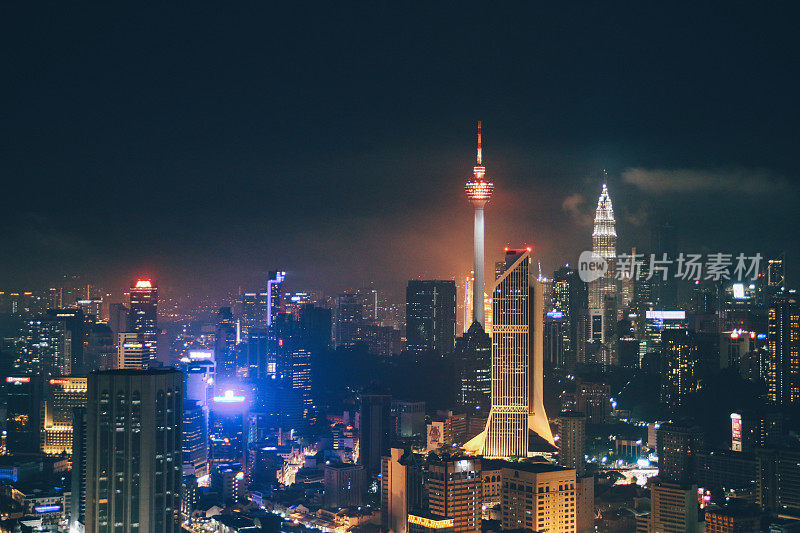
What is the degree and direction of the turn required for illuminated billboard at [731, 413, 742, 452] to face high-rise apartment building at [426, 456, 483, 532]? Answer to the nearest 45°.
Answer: approximately 45° to its right

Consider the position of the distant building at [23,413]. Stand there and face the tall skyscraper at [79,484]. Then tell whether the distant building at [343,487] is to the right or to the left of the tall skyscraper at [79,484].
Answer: left

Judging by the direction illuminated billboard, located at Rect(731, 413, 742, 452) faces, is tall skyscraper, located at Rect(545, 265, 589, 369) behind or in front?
behind

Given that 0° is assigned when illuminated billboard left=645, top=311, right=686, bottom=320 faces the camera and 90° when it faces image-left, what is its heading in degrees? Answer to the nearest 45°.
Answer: approximately 0°

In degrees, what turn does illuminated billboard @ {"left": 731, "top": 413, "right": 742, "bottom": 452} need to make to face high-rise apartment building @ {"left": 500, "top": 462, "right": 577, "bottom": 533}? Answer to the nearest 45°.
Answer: approximately 45° to its right

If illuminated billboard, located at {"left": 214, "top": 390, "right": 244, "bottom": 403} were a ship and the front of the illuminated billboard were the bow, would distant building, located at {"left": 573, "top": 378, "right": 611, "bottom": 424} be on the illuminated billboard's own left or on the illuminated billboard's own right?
on the illuminated billboard's own left

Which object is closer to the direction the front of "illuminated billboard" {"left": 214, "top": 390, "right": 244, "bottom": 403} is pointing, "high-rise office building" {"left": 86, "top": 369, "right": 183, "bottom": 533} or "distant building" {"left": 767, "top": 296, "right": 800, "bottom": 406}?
the high-rise office building

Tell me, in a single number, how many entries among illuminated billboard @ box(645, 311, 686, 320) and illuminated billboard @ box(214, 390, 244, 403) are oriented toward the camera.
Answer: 2

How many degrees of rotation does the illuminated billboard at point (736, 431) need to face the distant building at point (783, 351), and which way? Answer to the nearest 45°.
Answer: approximately 135° to its left
